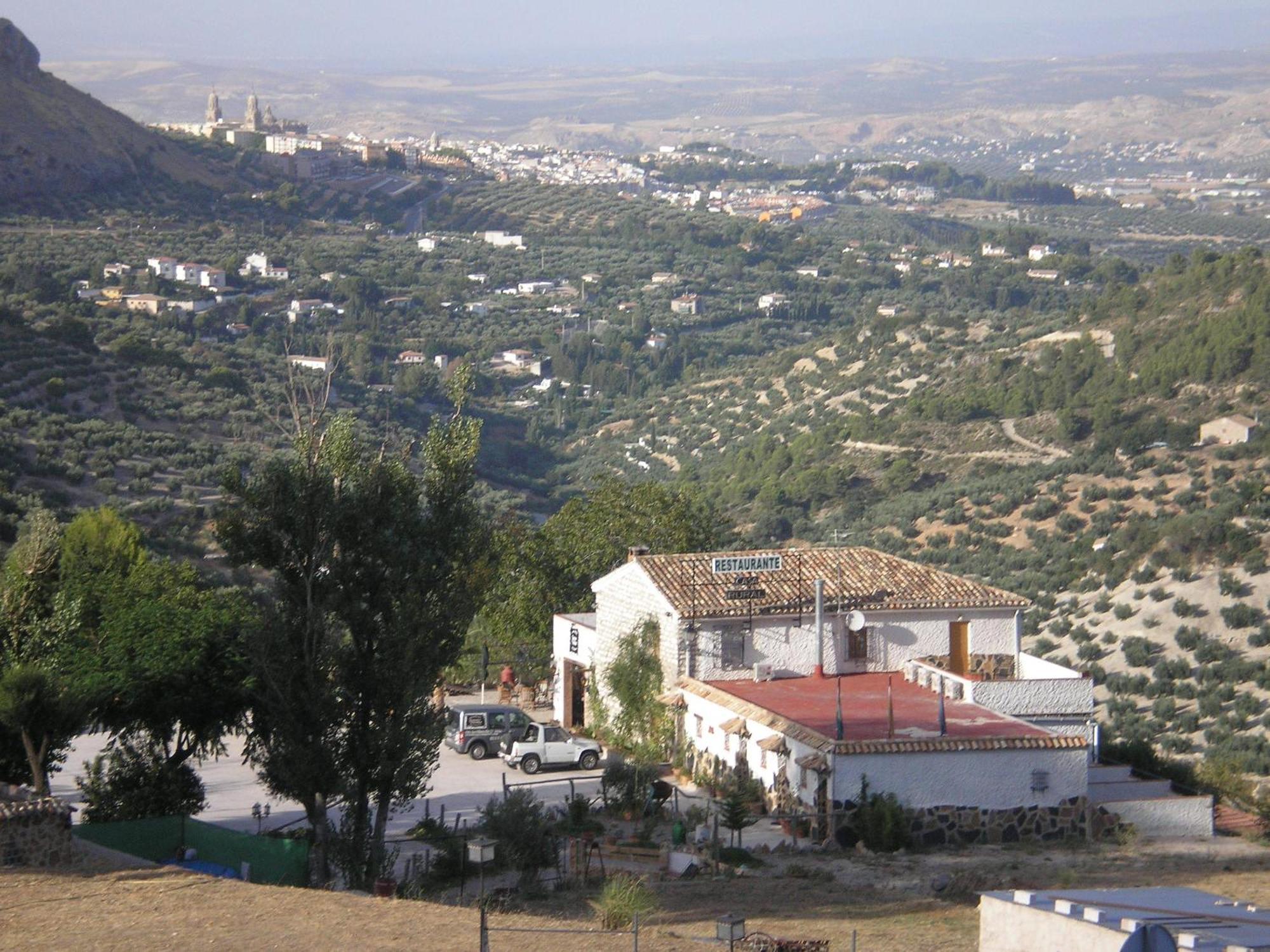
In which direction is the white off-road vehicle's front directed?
to the viewer's right

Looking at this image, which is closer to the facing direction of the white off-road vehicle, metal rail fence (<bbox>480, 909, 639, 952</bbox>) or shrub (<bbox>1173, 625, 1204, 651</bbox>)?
the shrub

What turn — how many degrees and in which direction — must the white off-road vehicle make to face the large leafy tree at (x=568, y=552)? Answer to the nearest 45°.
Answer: approximately 90° to its left

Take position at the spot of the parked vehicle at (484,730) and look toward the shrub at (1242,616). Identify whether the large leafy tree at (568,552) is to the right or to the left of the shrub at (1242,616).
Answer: left

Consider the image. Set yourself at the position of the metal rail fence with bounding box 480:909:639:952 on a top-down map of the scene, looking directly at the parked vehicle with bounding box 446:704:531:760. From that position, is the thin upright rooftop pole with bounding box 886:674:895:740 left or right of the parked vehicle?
right

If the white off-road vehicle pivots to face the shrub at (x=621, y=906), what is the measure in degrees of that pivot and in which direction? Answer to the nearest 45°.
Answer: approximately 90° to its right

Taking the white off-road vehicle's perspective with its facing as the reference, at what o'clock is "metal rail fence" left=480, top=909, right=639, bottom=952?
The metal rail fence is roughly at 3 o'clock from the white off-road vehicle.

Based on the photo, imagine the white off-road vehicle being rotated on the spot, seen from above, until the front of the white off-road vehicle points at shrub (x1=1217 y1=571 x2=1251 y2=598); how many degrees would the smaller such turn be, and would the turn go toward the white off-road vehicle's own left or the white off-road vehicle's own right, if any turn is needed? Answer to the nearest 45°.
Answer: approximately 45° to the white off-road vehicle's own left
